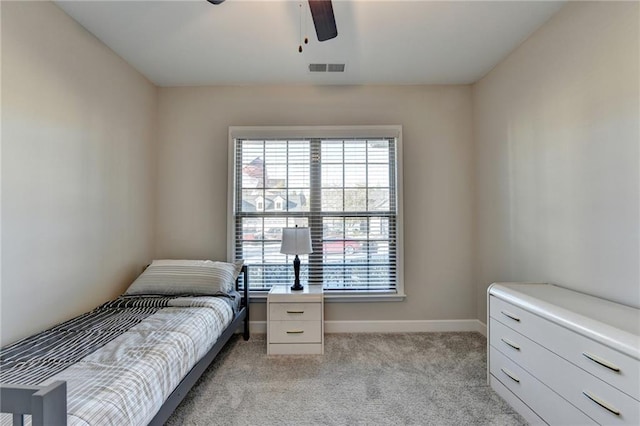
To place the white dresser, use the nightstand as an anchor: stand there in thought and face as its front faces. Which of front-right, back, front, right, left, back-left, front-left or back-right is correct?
front-left

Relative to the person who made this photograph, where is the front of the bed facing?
facing the viewer and to the left of the viewer

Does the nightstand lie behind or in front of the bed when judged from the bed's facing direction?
behind

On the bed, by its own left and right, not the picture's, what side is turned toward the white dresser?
left

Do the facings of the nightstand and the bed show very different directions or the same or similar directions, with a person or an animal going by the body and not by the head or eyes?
same or similar directions

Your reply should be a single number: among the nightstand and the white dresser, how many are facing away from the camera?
0

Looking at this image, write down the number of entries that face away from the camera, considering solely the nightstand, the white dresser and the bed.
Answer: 0

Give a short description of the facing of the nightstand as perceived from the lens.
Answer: facing the viewer

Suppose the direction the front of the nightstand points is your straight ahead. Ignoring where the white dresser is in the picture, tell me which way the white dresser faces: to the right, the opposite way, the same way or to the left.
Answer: to the right

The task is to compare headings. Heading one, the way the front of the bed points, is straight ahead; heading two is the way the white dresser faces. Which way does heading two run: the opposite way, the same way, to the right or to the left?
to the right

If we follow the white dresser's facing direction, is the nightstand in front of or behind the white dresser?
in front

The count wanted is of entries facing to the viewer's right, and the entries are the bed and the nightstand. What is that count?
0
